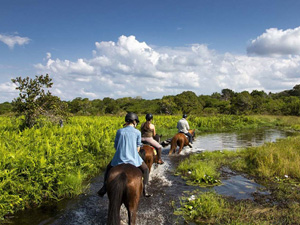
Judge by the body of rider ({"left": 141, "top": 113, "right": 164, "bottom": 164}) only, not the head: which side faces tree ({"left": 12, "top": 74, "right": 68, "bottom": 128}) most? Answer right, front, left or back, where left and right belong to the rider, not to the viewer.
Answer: left

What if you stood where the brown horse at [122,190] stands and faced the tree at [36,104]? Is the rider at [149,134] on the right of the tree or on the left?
right

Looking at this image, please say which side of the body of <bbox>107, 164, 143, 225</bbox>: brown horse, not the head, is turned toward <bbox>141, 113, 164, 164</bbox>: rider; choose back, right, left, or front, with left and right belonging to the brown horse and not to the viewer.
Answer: front

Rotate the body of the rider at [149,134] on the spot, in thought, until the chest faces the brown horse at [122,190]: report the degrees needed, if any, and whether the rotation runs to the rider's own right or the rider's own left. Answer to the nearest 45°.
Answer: approximately 135° to the rider's own right

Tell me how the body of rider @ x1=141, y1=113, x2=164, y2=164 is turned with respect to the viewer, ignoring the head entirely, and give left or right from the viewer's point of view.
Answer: facing away from the viewer and to the right of the viewer

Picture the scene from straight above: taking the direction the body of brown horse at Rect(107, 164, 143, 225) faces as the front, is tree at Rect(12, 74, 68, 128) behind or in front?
in front

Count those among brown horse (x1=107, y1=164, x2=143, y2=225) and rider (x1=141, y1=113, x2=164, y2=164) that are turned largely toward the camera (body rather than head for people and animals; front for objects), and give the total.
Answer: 0

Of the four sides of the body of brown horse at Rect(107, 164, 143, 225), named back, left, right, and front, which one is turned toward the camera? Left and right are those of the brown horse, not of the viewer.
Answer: back
